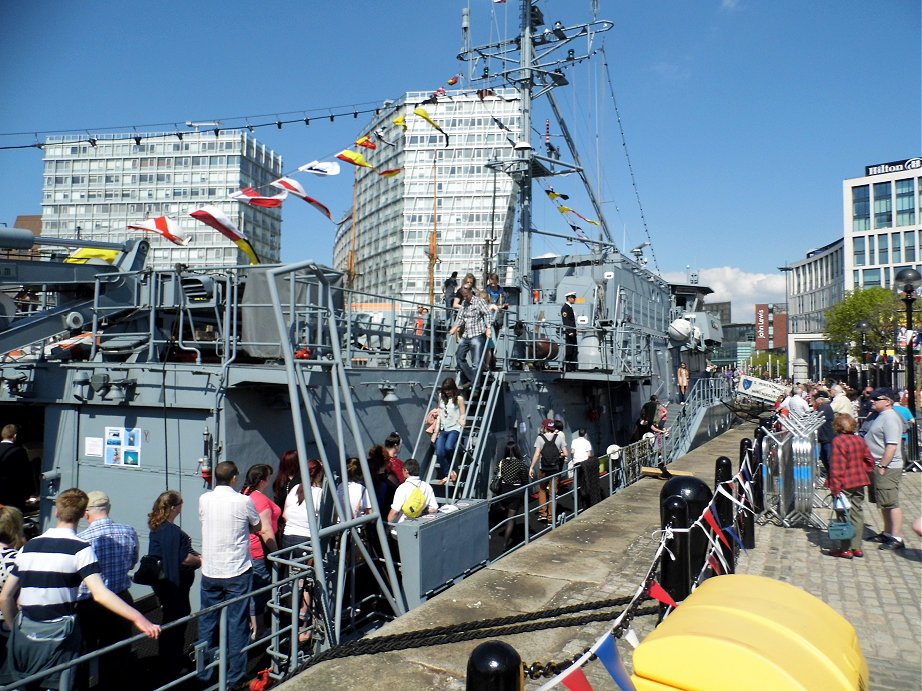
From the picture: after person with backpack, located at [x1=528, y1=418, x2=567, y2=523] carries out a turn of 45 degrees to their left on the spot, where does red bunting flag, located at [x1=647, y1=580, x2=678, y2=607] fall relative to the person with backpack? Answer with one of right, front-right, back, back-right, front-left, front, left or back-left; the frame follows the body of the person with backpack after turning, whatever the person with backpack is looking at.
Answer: back-left

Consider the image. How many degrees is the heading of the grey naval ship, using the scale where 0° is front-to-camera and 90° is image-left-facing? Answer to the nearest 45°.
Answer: approximately 225°

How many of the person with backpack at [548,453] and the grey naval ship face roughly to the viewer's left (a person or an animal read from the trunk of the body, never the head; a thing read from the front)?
0

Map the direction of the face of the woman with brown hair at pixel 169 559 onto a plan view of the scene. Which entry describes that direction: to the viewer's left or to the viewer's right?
to the viewer's right

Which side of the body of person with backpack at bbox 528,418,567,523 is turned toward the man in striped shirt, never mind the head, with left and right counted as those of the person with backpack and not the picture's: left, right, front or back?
back

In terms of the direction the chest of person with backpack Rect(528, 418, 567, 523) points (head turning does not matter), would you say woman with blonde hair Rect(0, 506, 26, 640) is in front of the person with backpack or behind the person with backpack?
behind

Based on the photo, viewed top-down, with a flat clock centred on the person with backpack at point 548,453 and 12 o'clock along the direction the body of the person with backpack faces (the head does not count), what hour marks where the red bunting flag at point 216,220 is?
The red bunting flag is roughly at 8 o'clock from the person with backpack.

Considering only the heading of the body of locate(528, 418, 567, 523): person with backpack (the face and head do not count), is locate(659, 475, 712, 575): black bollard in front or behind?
behind

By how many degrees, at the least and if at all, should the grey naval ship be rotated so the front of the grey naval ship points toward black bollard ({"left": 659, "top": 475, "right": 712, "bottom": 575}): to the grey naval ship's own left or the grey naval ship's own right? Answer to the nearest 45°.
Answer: approximately 90° to the grey naval ship's own right

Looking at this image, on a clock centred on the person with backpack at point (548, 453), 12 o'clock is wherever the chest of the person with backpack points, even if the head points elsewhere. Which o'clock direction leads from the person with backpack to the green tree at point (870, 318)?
The green tree is roughly at 1 o'clock from the person with backpack.

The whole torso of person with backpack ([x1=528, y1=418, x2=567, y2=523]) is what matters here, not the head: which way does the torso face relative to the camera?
away from the camera

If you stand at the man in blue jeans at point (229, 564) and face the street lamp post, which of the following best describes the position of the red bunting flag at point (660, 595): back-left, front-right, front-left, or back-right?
front-right
